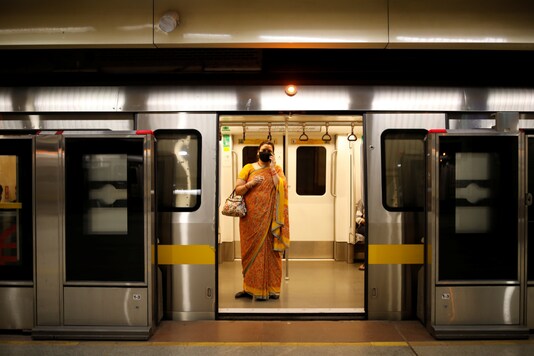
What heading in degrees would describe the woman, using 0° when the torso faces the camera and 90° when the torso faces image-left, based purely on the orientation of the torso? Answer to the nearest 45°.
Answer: approximately 0°
